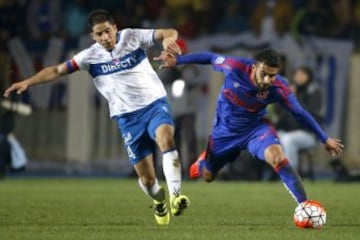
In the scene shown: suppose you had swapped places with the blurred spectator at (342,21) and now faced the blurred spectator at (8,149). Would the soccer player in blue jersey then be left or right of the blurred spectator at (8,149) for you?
left

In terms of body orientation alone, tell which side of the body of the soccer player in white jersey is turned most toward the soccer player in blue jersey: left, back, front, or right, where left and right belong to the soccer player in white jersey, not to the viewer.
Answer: left

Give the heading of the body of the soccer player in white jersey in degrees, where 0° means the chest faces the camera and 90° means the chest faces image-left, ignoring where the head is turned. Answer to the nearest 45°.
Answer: approximately 0°

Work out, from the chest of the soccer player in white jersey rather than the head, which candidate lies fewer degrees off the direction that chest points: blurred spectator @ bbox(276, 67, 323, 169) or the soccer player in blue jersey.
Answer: the soccer player in blue jersey
